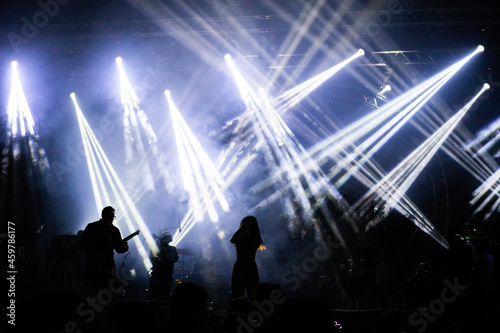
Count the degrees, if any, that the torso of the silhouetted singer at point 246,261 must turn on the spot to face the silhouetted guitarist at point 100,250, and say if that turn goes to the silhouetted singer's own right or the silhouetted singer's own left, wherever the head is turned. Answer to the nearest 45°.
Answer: approximately 45° to the silhouetted singer's own right

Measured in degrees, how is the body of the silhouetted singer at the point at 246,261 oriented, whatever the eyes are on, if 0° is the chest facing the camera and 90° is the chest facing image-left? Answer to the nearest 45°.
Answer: approximately 45°

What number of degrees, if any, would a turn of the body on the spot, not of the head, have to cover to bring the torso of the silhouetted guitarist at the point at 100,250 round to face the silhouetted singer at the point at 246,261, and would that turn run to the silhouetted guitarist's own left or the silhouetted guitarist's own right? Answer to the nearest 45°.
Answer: approximately 45° to the silhouetted guitarist's own left

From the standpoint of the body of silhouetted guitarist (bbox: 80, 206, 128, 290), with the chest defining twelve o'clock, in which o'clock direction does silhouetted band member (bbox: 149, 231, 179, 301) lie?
The silhouetted band member is roughly at 8 o'clock from the silhouetted guitarist.

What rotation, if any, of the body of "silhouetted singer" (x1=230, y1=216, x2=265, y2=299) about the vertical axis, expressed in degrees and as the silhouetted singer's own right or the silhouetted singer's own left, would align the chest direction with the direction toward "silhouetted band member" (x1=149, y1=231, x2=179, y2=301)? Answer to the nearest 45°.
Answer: approximately 90° to the silhouetted singer's own right

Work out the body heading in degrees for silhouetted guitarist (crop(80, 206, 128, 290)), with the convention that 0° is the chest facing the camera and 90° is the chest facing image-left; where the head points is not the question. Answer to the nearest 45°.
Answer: approximately 315°
